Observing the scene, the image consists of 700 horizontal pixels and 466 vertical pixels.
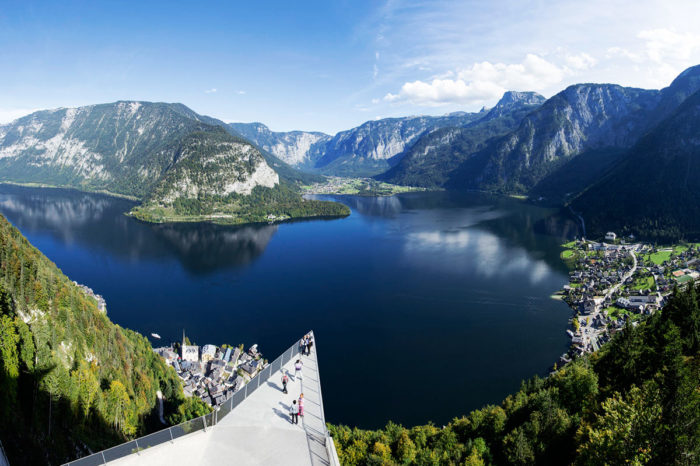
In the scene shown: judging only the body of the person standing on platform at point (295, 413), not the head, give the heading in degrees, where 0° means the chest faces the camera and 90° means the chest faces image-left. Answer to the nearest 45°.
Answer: approximately 180°

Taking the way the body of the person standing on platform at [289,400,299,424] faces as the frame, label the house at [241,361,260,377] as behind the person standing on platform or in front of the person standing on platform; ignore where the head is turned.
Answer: in front

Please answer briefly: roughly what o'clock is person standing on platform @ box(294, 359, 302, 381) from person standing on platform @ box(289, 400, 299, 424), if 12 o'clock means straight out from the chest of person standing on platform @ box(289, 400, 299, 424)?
person standing on platform @ box(294, 359, 302, 381) is roughly at 12 o'clock from person standing on platform @ box(289, 400, 299, 424).

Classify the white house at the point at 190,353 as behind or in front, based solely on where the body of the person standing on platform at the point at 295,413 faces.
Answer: in front

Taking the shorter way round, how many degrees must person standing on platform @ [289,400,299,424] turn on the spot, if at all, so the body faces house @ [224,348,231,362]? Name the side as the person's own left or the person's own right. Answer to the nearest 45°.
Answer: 0° — they already face it

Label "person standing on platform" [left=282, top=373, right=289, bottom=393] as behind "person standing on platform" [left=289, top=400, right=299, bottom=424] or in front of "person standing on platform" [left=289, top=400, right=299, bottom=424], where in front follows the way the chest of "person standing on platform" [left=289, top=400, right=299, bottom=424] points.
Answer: in front

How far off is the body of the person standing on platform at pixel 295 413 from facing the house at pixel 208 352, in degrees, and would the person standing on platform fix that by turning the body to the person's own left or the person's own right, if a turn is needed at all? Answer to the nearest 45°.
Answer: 0° — they already face it

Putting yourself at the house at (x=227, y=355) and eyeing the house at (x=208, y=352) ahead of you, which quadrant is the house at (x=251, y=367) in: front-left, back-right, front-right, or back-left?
back-left
